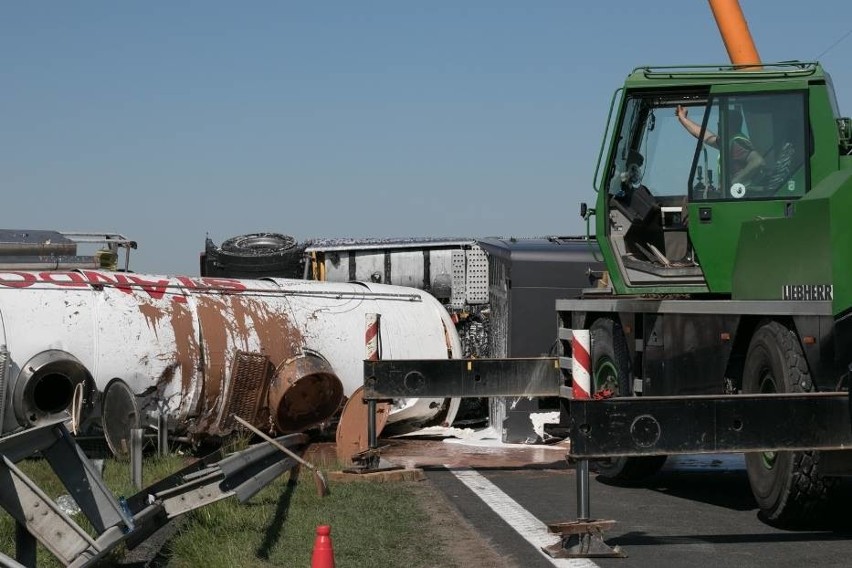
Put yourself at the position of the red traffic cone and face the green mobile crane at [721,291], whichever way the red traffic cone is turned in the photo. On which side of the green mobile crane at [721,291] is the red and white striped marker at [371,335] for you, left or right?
left

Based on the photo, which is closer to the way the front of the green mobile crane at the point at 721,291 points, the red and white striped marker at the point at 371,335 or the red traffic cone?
the red and white striped marker

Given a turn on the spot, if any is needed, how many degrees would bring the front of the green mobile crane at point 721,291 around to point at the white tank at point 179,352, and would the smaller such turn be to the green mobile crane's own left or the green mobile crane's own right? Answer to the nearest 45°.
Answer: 0° — it already faces it

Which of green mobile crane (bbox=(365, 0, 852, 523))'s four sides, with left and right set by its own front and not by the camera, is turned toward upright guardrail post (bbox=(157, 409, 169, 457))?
front

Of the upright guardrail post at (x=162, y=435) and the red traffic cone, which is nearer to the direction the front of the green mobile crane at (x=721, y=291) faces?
the upright guardrail post

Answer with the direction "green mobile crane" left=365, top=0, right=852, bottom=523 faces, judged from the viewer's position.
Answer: facing away from the viewer and to the left of the viewer

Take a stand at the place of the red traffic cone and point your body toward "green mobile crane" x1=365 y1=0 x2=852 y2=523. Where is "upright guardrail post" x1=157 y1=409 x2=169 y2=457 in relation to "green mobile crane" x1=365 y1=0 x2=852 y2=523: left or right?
left

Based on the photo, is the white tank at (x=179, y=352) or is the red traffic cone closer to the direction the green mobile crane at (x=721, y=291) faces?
the white tank
